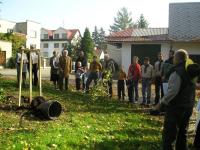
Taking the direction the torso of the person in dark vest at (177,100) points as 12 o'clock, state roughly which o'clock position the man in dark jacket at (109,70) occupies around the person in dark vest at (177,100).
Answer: the man in dark jacket at (109,70) is roughly at 1 o'clock from the person in dark vest at (177,100).

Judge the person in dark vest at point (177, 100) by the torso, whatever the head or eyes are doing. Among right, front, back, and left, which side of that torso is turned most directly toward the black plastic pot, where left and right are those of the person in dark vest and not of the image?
front

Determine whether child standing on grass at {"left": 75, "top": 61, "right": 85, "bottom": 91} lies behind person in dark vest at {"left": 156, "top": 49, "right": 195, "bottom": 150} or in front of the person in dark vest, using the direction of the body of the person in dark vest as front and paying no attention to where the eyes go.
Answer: in front

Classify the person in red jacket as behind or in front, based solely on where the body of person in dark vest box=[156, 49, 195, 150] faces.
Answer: in front

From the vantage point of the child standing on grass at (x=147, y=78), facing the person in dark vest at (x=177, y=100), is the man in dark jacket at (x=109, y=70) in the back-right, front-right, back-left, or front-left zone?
back-right

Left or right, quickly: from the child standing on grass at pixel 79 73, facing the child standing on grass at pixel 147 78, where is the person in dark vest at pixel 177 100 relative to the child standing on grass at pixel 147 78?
right

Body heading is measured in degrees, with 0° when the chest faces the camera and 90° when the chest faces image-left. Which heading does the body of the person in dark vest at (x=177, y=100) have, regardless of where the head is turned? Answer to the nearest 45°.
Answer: approximately 135°

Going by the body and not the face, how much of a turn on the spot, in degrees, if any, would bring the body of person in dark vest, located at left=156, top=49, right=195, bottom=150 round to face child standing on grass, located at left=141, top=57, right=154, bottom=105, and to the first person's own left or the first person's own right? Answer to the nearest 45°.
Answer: approximately 45° to the first person's own right
